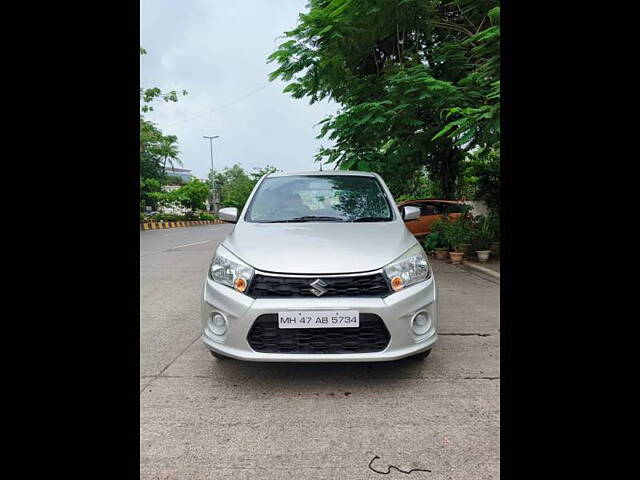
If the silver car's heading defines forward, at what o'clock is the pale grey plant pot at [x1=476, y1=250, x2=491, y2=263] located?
The pale grey plant pot is roughly at 7 o'clock from the silver car.

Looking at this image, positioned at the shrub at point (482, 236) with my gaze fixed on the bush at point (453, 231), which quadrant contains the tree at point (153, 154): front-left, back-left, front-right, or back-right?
front-right

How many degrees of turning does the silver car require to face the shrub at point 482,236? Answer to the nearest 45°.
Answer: approximately 135° to its left

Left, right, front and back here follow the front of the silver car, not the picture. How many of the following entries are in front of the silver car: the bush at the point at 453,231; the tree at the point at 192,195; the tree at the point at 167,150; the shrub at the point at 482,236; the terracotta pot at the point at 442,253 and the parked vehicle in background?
0

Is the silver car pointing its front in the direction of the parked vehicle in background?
no

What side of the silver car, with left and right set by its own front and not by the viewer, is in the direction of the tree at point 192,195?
back

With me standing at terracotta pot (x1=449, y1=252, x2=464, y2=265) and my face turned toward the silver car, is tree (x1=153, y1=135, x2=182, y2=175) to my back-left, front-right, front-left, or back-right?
back-right

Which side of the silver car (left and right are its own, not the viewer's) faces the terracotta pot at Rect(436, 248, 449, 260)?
back

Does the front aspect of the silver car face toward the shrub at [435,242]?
no

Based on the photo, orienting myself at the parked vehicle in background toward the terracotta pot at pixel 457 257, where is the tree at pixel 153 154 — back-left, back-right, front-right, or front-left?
back-right

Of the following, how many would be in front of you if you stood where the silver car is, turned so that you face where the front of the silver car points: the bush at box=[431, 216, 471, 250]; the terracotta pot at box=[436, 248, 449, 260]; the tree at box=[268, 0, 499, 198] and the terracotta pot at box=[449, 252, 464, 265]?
0

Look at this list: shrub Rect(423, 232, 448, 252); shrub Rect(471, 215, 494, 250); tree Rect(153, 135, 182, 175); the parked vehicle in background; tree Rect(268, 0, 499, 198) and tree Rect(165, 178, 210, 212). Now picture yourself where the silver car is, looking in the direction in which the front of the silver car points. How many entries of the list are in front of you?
0

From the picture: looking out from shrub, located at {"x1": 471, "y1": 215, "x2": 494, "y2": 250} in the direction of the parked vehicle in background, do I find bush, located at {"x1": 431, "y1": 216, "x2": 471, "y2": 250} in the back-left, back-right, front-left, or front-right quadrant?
front-left

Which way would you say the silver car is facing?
toward the camera

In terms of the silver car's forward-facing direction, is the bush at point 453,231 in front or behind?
behind

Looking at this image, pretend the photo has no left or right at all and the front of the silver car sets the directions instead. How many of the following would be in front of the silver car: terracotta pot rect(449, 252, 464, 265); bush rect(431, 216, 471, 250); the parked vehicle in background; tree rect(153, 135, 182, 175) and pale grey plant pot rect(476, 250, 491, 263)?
0

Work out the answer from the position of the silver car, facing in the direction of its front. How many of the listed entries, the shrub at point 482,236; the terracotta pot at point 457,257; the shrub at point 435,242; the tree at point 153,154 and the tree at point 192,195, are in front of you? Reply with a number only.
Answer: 0
